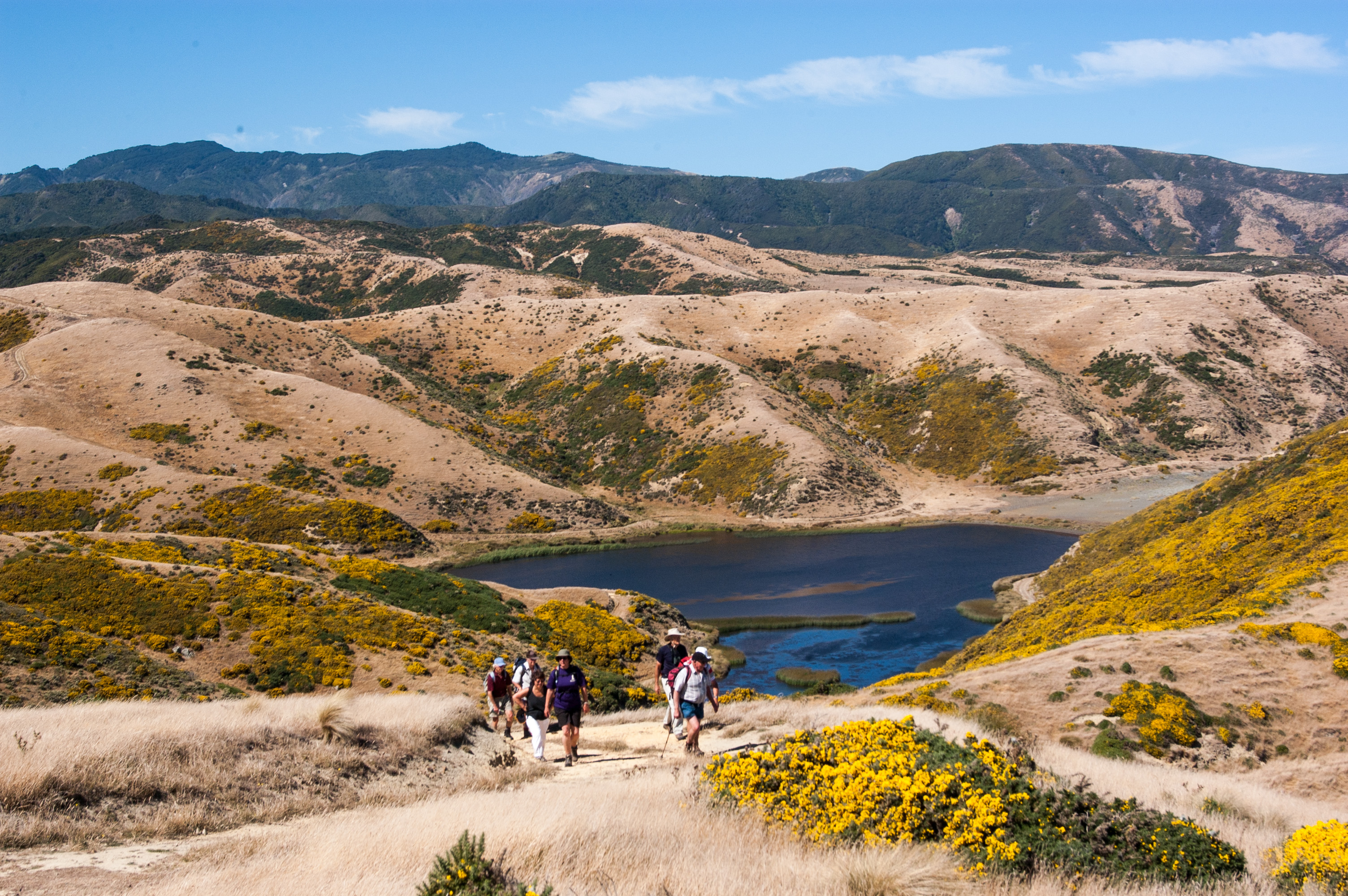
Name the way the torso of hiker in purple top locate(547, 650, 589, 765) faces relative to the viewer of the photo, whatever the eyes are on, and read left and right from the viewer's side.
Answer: facing the viewer

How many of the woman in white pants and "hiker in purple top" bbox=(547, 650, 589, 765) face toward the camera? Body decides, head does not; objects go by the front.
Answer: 2

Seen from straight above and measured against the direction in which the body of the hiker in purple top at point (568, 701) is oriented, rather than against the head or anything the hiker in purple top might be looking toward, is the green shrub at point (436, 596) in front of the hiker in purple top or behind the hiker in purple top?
behind

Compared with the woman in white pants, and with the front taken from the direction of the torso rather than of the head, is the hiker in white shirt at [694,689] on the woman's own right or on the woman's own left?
on the woman's own left

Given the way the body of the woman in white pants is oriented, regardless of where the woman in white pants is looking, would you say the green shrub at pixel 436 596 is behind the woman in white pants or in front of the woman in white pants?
behind

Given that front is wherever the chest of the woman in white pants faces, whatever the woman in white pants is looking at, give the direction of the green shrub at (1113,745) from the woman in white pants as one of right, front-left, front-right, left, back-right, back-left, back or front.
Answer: left

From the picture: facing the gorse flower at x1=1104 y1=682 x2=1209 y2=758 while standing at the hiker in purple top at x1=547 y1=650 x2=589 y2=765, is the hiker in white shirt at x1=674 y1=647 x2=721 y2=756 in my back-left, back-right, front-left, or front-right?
front-right
